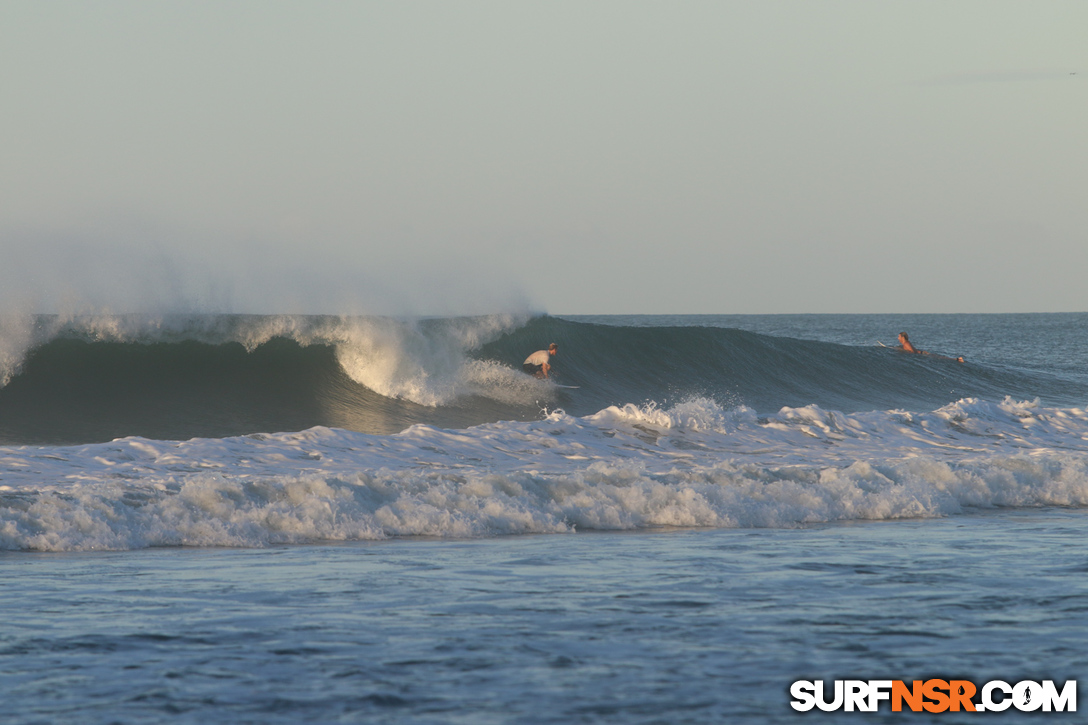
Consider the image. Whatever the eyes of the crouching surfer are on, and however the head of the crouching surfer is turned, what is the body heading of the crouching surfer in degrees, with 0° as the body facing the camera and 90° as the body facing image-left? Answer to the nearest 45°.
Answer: approximately 270°
